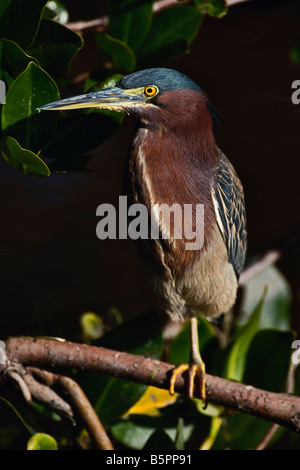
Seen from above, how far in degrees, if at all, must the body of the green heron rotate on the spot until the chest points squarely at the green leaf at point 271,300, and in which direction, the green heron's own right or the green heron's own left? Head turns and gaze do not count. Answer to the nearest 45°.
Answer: approximately 180°

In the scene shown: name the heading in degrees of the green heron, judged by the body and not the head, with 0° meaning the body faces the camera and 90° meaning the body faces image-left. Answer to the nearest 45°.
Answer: approximately 45°
